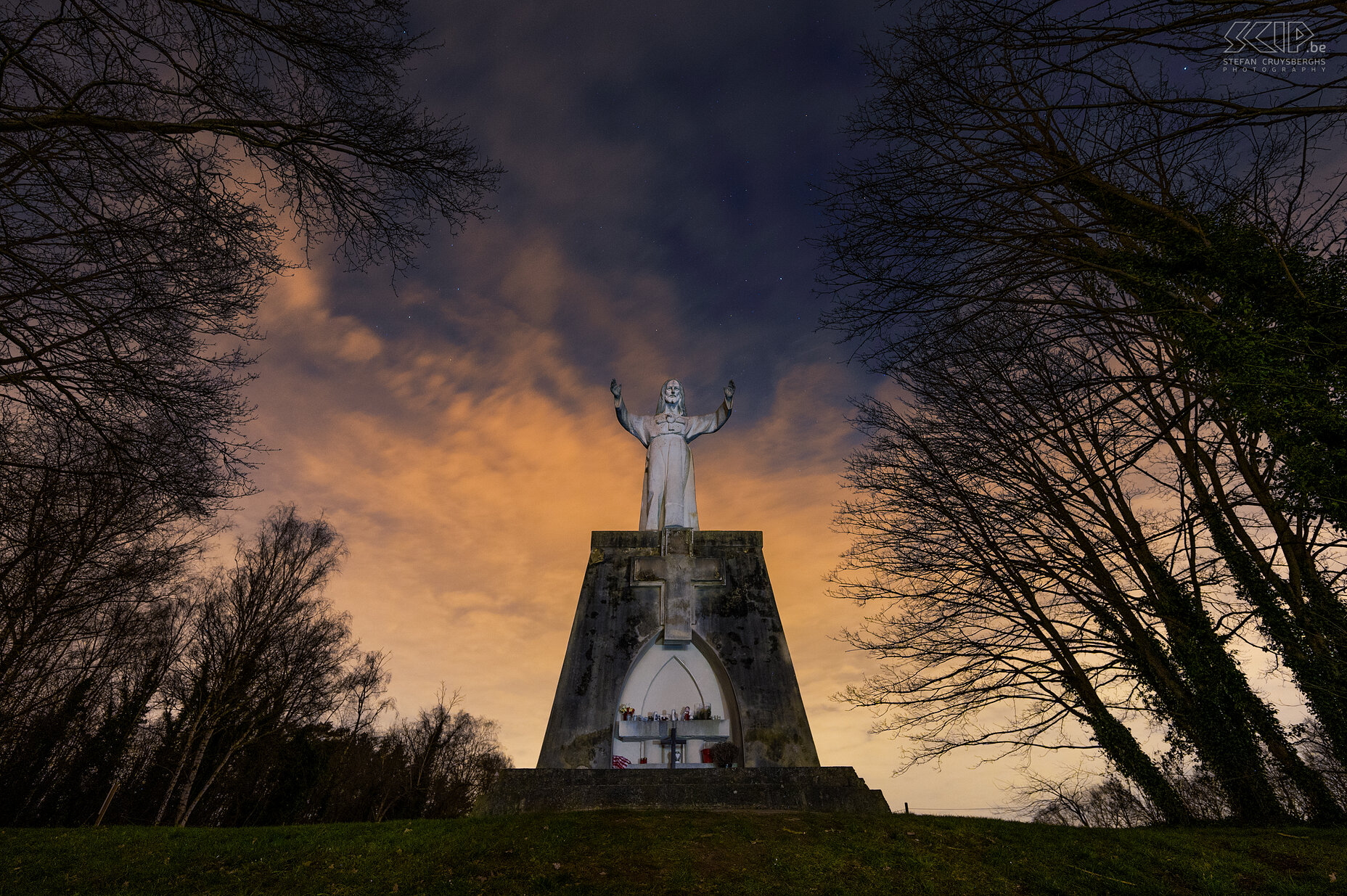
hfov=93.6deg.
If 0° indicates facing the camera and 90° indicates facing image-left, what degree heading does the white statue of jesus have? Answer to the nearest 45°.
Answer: approximately 0°
